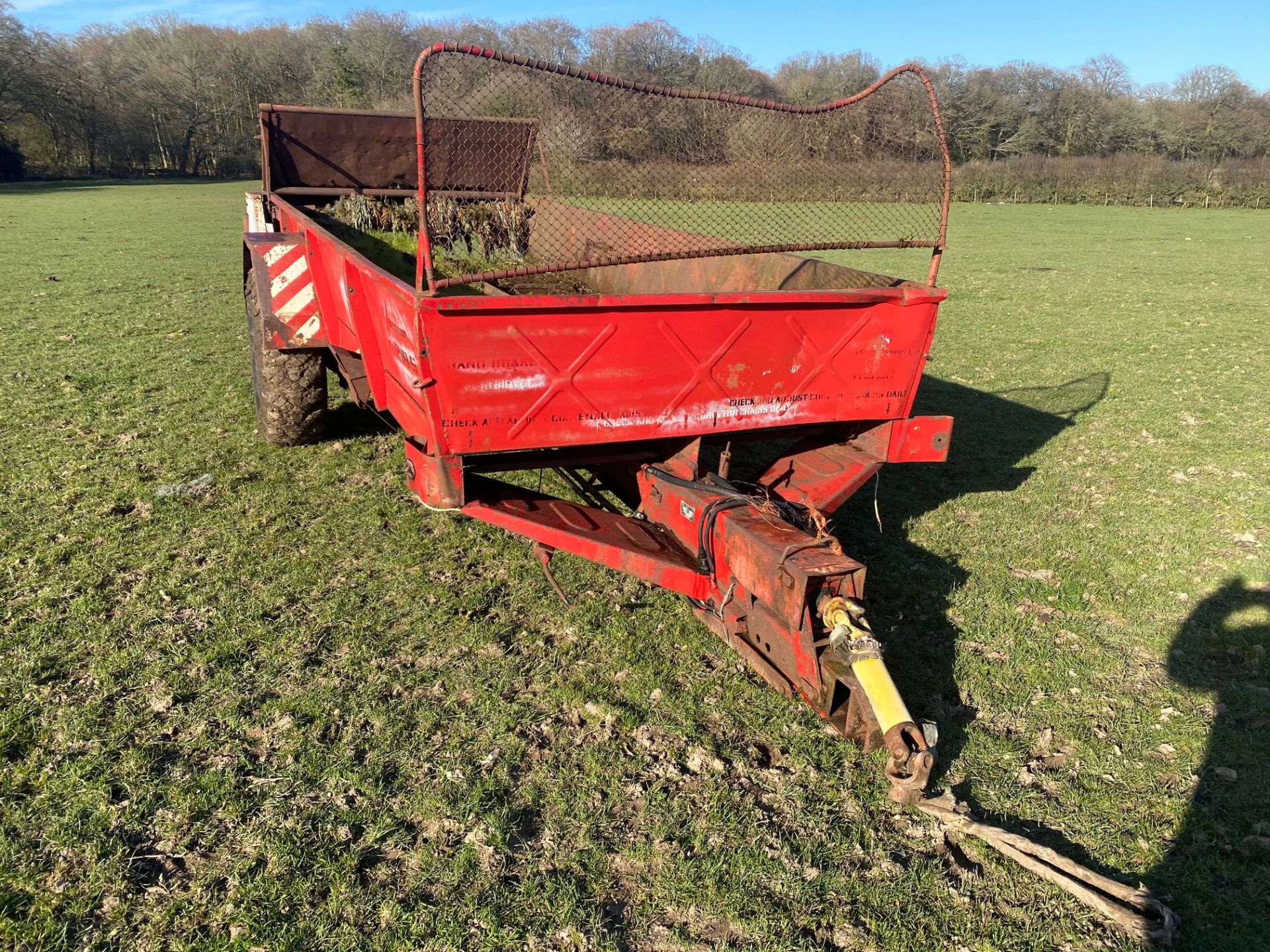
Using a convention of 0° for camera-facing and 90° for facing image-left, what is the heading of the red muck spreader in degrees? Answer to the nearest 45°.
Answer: approximately 315°
